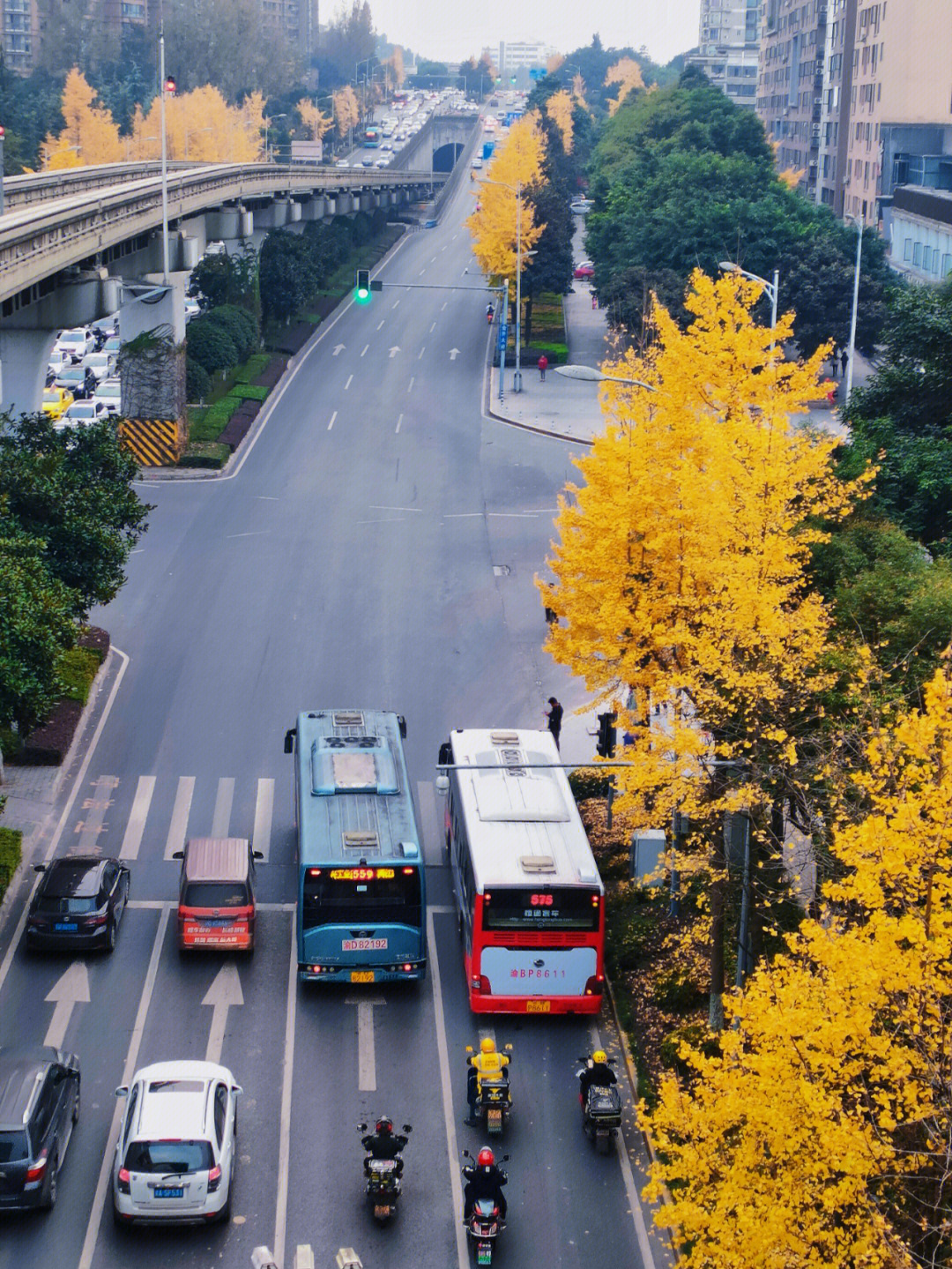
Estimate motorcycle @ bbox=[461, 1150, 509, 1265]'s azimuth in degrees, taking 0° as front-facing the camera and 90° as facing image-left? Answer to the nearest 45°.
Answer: approximately 180°

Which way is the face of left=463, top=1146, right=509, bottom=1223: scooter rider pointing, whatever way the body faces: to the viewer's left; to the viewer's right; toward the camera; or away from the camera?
away from the camera

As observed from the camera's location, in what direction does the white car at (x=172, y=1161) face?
facing away from the viewer

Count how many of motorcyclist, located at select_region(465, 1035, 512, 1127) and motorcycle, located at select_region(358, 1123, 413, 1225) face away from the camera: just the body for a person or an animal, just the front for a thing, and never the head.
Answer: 2

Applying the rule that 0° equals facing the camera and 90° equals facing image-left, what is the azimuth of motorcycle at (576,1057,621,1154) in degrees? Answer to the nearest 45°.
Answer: approximately 180°

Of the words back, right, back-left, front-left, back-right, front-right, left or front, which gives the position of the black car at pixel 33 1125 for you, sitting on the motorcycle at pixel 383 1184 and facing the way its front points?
left

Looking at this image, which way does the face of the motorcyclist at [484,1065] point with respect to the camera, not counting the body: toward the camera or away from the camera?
away from the camera

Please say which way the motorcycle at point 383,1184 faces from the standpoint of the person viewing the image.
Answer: facing away from the viewer

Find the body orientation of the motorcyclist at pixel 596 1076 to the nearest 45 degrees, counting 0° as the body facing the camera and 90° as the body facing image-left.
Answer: approximately 180°

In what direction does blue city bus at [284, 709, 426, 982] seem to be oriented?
away from the camera

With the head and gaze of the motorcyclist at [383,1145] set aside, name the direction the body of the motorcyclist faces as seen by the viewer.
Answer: away from the camera

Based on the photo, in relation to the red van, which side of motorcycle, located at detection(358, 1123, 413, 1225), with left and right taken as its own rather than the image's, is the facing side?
front

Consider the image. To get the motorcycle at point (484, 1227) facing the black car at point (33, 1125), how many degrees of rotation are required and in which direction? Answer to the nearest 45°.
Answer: approximately 90° to its left

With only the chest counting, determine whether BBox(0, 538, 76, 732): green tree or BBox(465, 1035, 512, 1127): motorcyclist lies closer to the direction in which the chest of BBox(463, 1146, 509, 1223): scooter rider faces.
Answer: the motorcyclist

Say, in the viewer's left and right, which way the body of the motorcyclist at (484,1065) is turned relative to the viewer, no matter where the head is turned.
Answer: facing away from the viewer

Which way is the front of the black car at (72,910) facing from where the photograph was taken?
facing away from the viewer

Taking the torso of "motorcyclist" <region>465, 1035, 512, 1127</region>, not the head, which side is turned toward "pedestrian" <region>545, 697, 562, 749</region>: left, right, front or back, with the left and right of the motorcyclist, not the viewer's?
front

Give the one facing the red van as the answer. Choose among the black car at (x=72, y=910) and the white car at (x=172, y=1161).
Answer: the white car
